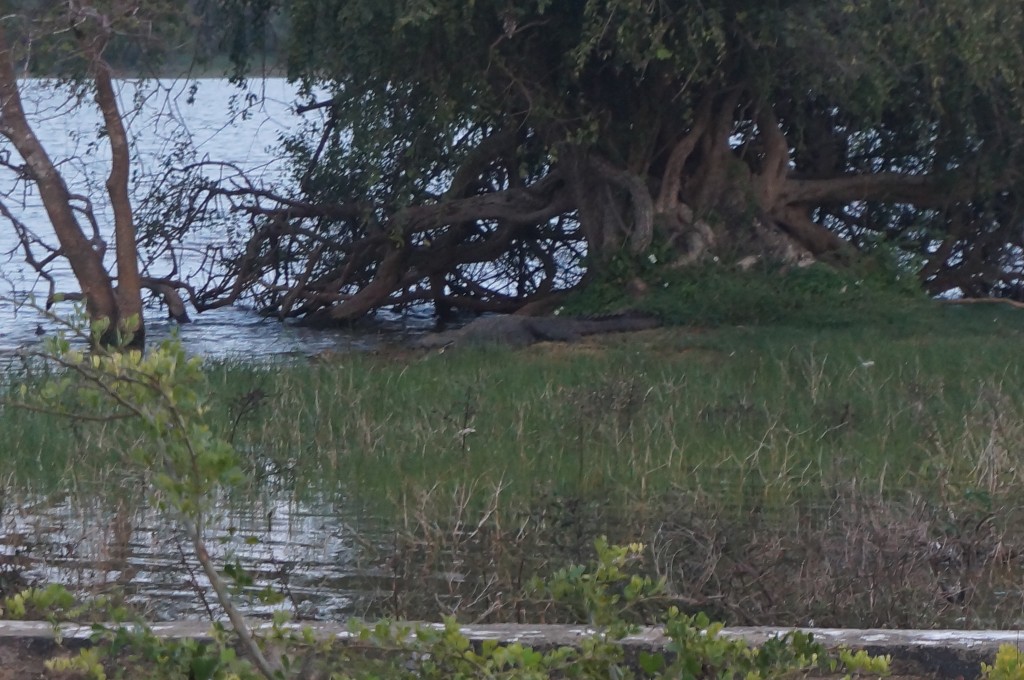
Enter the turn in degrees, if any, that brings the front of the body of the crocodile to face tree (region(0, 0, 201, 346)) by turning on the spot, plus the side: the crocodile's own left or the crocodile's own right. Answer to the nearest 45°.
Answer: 0° — it already faces it

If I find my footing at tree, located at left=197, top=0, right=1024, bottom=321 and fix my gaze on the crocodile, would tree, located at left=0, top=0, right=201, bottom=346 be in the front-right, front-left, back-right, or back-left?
front-right

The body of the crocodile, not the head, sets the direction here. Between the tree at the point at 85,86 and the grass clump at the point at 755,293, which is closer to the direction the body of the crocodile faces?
the tree

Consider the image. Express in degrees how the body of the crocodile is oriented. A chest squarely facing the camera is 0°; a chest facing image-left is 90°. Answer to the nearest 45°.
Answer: approximately 90°

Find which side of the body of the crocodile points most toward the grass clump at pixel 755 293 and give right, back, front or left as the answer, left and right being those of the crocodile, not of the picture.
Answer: back
